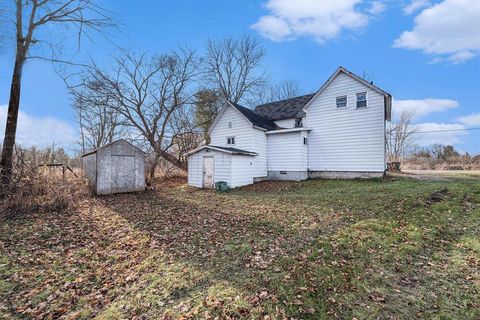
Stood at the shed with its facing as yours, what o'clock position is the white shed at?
The white shed is roughly at 9 o'clock from the shed.

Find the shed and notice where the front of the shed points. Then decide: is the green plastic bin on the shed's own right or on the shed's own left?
on the shed's own left

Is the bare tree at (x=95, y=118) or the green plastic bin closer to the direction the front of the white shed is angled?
the green plastic bin

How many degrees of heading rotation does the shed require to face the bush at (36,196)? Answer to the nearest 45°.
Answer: approximately 45° to its right

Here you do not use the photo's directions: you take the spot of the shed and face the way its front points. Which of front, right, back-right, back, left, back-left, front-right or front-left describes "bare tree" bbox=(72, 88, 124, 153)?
back

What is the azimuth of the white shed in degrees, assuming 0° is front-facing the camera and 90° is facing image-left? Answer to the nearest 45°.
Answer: approximately 45°

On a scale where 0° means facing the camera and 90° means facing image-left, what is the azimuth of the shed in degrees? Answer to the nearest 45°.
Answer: approximately 0°

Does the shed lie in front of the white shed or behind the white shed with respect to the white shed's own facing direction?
in front

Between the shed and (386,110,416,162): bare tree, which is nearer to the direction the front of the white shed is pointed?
the shed

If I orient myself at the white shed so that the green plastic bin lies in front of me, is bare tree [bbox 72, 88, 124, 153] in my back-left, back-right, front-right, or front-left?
back-right

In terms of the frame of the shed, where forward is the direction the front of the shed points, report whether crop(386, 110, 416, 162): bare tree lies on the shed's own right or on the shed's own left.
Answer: on the shed's own left

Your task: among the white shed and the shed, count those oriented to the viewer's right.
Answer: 0

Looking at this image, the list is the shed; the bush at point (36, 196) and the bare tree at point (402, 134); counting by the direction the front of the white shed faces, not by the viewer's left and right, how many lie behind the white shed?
1

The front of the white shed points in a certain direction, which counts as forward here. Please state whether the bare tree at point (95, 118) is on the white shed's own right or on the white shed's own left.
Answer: on the white shed's own right
